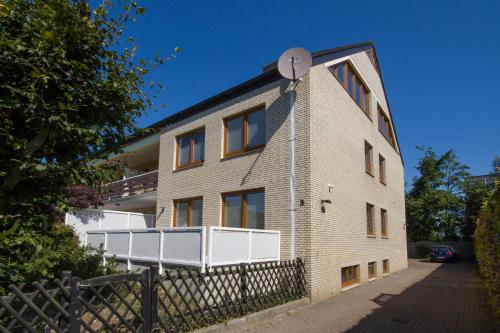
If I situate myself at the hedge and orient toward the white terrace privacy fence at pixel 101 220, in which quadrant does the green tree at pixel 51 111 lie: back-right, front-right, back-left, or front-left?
front-left

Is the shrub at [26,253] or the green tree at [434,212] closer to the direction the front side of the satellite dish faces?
the shrub

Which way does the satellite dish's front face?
toward the camera

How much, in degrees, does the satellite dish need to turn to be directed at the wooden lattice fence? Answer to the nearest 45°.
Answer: approximately 45° to its right
